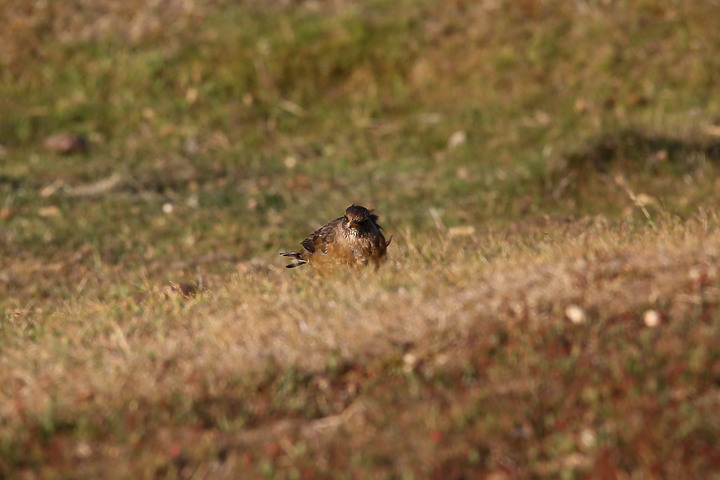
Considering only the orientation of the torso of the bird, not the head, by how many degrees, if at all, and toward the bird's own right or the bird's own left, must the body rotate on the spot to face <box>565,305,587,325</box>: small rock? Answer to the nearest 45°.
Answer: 0° — it already faces it

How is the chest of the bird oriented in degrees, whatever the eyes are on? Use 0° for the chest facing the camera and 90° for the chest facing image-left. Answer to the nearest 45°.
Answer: approximately 315°

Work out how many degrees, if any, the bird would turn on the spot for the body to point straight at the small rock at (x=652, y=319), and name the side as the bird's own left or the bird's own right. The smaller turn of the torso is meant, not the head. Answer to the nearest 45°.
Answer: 0° — it already faces it

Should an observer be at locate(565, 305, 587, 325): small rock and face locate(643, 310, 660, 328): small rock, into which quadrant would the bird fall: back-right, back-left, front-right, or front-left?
back-left

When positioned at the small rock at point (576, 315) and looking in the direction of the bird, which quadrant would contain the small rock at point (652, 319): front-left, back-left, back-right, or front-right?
back-right
